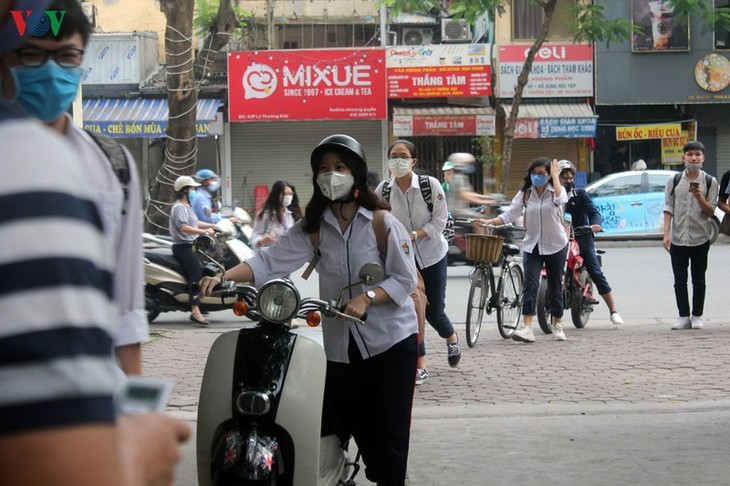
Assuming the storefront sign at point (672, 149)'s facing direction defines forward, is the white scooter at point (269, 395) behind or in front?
in front

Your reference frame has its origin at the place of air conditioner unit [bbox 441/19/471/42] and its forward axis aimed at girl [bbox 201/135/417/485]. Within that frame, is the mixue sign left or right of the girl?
right

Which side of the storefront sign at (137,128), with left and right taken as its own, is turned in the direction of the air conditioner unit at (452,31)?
left

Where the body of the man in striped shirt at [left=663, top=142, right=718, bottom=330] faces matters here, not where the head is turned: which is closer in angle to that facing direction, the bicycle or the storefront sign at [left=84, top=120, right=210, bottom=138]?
the bicycle

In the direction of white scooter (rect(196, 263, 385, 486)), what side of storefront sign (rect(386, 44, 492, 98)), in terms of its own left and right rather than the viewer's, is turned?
front

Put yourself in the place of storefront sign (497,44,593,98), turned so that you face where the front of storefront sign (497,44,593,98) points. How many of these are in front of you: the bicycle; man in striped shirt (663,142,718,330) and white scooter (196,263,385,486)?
3

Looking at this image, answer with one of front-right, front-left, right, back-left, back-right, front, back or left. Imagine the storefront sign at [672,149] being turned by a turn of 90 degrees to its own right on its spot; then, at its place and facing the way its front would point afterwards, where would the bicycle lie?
left

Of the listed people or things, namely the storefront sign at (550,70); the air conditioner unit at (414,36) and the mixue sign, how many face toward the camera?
3

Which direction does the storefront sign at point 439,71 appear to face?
toward the camera

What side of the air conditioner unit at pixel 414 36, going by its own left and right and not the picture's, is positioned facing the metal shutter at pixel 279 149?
right

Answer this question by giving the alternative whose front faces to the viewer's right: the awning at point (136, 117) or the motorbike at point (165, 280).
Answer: the motorbike

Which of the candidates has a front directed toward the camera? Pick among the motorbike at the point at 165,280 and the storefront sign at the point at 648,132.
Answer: the storefront sign

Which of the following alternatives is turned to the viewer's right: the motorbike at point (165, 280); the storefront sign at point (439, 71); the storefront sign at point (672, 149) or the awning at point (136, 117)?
the motorbike

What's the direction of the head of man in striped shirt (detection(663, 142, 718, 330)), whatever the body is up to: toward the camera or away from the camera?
toward the camera

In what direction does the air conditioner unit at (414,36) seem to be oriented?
toward the camera

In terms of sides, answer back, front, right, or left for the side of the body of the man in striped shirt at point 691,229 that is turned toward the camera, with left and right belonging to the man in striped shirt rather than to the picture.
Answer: front

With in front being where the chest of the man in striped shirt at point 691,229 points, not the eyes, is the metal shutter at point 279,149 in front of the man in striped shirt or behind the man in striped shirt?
behind
